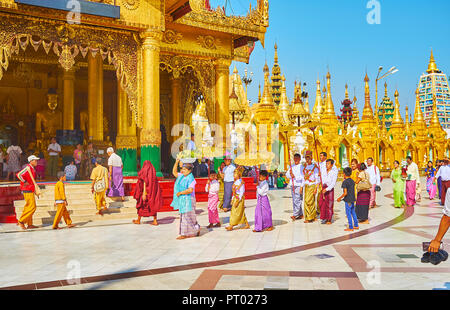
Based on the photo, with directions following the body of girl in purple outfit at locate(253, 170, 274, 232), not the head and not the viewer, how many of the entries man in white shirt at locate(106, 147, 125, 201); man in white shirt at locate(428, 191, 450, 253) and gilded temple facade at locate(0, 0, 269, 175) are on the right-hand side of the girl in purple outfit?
2

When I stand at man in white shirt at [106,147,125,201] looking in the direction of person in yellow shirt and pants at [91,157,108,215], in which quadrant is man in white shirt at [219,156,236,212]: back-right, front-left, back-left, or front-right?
back-left

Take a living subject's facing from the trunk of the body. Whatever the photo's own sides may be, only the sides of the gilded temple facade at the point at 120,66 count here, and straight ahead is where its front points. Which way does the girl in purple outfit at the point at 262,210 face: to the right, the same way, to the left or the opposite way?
to the right

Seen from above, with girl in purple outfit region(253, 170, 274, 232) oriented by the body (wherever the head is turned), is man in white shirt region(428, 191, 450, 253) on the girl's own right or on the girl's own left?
on the girl's own left

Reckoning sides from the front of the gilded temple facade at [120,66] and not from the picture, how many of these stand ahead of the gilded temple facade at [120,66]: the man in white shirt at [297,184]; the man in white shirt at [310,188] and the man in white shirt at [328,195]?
3

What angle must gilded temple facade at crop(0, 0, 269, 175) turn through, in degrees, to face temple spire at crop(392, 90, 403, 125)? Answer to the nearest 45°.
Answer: approximately 90° to its left

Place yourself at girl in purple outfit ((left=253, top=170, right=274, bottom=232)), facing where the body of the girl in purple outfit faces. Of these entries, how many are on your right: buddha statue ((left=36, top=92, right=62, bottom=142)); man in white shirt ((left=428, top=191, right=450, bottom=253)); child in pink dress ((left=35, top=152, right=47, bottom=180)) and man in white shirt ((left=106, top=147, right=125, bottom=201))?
3

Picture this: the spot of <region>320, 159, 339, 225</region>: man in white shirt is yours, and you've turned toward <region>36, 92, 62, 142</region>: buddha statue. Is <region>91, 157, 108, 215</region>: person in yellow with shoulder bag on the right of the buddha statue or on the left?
left

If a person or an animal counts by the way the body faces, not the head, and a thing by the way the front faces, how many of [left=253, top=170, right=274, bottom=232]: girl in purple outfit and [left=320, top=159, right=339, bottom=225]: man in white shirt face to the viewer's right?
0

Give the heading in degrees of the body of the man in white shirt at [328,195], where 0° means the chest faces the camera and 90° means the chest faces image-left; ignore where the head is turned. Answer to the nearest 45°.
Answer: approximately 45°

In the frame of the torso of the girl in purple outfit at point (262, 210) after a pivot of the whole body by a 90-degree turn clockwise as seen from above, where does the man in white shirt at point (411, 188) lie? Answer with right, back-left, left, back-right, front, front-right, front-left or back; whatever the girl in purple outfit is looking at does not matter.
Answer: right
